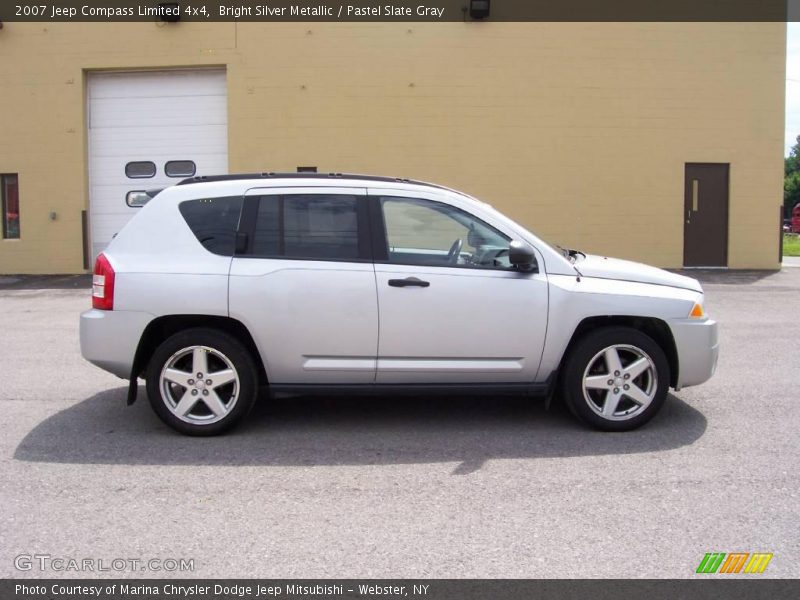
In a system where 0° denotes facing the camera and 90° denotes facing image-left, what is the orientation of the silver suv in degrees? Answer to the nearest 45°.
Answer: approximately 270°
